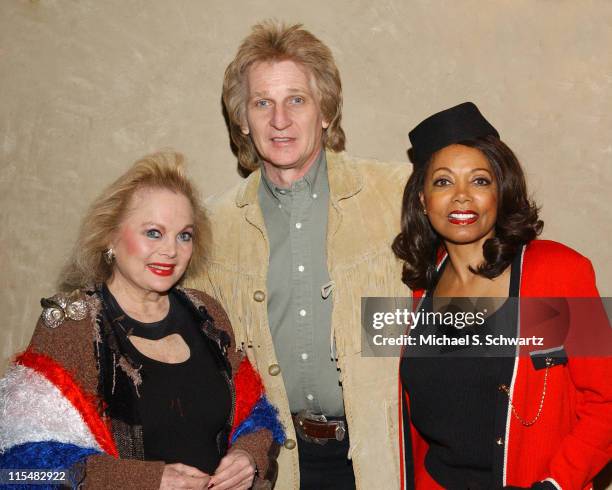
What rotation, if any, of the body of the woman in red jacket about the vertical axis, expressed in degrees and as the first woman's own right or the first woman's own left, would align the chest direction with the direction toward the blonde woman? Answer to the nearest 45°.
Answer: approximately 45° to the first woman's own right

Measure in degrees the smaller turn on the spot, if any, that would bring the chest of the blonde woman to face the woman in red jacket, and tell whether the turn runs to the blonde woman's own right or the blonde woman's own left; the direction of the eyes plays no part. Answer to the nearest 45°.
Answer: approximately 45° to the blonde woman's own left

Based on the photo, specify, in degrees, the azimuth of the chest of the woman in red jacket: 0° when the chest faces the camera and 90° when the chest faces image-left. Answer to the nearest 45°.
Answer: approximately 45°
